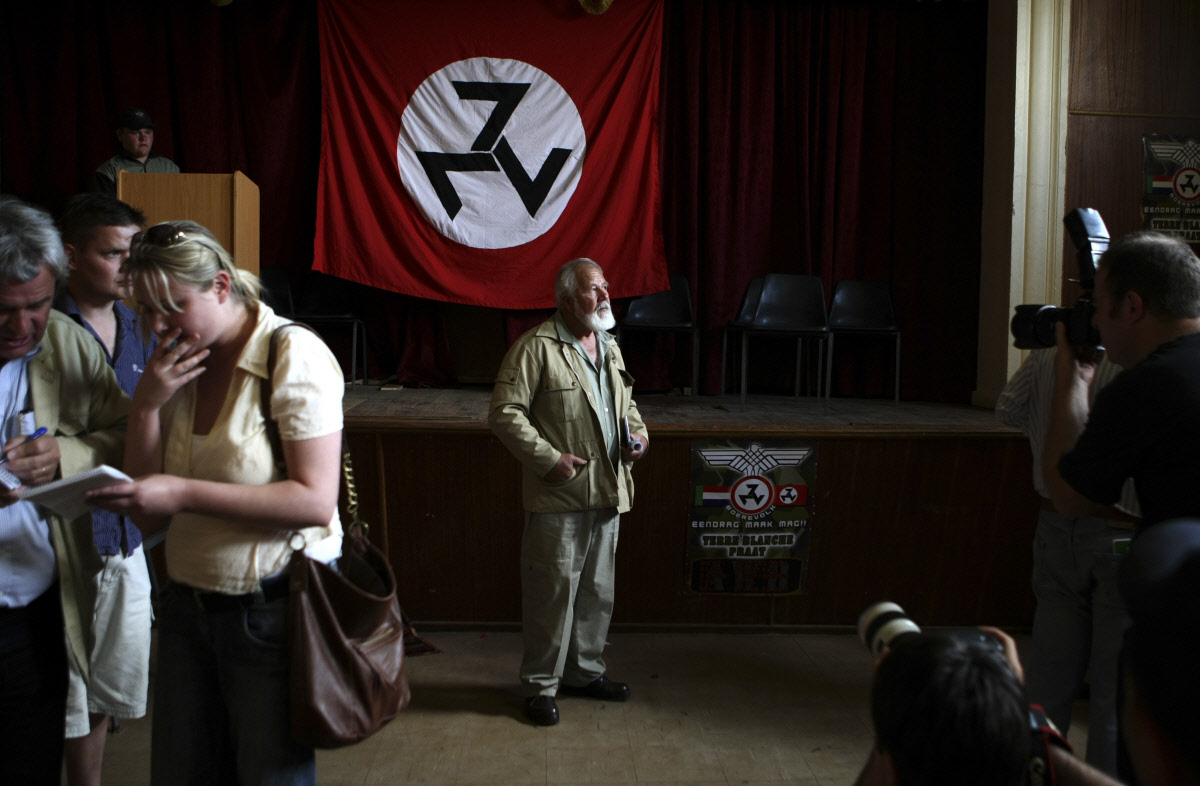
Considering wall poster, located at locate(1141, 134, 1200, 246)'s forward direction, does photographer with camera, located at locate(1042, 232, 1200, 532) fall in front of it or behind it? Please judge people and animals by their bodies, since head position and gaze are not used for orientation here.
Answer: in front

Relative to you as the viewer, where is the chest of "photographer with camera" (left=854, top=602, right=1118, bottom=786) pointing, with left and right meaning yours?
facing away from the viewer and to the left of the viewer

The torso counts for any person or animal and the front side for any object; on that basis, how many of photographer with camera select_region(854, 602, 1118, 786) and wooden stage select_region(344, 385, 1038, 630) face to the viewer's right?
0

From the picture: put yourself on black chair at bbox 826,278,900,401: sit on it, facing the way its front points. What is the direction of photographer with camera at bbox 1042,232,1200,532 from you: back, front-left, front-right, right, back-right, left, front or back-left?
front

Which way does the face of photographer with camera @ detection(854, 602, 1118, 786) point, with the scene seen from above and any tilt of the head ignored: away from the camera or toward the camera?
away from the camera

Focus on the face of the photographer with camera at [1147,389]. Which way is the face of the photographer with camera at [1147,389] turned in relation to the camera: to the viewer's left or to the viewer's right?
to the viewer's left

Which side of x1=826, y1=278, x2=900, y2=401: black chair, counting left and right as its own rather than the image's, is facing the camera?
front
